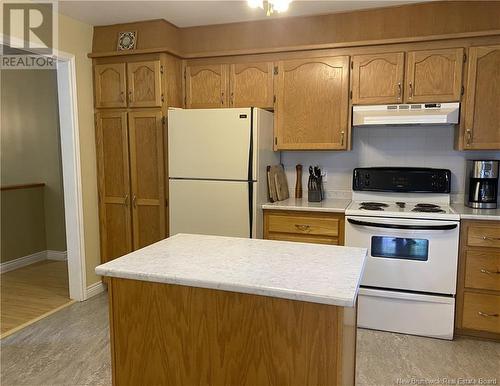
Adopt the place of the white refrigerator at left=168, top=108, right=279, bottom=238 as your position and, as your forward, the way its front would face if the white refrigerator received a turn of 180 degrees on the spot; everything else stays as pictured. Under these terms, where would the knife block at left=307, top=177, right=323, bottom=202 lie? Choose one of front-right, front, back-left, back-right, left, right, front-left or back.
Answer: right

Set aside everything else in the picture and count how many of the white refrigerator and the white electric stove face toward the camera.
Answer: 2

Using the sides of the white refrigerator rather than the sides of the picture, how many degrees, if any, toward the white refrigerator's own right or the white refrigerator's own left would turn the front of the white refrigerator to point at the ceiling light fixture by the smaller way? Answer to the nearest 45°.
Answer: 0° — it already faces it

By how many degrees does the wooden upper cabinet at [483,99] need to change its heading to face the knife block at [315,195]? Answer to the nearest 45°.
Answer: approximately 90° to its right

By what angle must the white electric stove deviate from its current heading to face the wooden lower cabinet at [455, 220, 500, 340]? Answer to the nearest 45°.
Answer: approximately 90° to its left
